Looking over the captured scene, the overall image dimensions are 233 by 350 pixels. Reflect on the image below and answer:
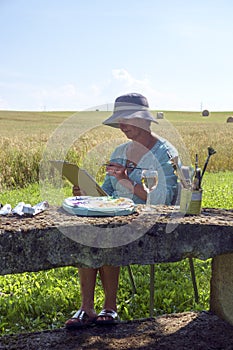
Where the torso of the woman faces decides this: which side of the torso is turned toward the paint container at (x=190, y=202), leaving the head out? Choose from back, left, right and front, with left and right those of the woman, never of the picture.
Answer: left

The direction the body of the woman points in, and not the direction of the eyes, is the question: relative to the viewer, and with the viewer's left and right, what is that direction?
facing the viewer and to the left of the viewer

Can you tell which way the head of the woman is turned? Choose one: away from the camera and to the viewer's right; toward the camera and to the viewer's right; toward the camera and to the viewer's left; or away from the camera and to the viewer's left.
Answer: toward the camera and to the viewer's left
